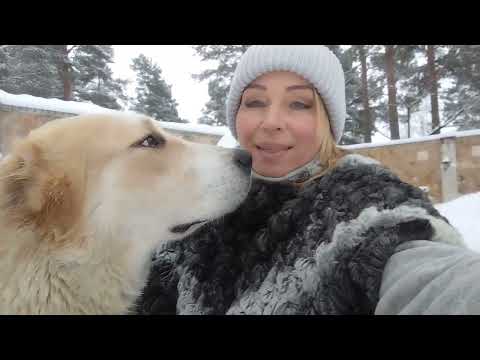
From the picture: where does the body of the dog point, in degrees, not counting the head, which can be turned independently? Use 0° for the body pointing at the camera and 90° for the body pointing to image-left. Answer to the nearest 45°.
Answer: approximately 270°

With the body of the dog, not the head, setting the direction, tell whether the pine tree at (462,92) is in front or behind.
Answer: in front

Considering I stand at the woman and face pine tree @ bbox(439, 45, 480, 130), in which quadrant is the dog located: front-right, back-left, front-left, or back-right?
back-left
